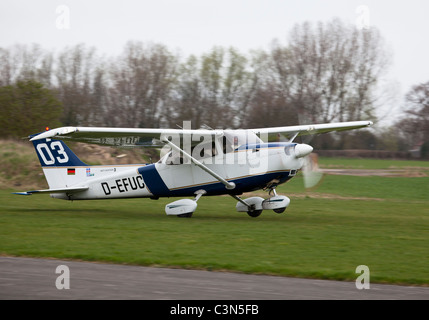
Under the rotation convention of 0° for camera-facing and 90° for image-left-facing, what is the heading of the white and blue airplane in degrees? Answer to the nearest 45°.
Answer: approximately 315°

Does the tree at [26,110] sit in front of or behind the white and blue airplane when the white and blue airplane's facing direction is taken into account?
behind
